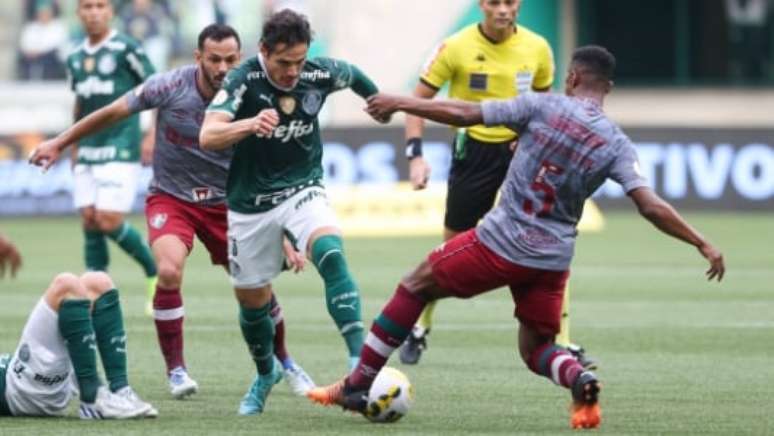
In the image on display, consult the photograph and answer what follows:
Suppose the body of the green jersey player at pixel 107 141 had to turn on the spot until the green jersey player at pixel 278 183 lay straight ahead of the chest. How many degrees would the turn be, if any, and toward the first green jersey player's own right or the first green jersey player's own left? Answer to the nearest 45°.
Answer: approximately 45° to the first green jersey player's own left

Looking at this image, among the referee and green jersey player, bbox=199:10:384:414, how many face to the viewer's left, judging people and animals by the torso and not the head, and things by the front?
0

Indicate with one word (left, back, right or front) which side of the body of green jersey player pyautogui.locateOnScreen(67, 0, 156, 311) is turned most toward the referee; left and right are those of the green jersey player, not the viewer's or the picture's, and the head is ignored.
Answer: left

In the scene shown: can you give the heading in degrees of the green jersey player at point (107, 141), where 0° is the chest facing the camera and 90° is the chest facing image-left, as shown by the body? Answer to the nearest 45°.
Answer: approximately 45°

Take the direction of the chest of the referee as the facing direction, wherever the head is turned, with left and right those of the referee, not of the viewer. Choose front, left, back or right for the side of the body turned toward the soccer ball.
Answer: front

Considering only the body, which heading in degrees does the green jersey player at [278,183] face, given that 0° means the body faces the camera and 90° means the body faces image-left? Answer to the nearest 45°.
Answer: approximately 315°

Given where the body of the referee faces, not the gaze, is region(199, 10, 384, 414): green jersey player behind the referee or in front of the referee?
in front

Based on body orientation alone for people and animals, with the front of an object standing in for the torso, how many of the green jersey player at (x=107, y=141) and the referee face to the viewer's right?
0

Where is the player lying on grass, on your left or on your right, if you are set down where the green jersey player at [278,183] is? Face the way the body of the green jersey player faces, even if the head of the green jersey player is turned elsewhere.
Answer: on your right

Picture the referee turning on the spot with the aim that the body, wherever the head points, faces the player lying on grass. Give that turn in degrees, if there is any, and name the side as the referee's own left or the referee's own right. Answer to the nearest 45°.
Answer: approximately 45° to the referee's own right
